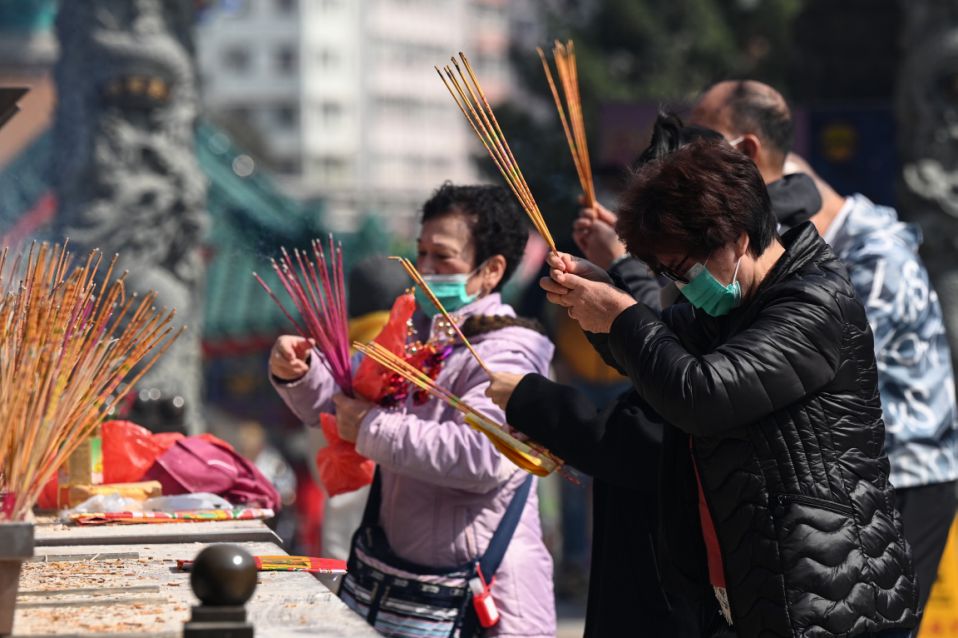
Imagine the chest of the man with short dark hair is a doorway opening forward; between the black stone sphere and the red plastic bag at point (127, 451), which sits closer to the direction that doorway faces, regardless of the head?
the red plastic bag

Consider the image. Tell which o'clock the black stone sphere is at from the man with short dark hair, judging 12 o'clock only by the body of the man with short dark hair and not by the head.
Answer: The black stone sphere is roughly at 10 o'clock from the man with short dark hair.

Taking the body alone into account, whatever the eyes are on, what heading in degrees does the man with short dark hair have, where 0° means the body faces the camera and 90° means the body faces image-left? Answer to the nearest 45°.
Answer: approximately 90°

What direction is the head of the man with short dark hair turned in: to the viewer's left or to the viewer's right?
to the viewer's left

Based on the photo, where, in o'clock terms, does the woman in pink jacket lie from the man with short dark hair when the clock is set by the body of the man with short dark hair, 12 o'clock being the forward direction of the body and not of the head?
The woman in pink jacket is roughly at 11 o'clock from the man with short dark hair.

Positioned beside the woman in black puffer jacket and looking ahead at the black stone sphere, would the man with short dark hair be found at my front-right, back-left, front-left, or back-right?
back-right

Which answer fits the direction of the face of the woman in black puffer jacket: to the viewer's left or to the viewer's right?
to the viewer's left

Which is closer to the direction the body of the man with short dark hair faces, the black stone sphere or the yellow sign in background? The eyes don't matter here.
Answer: the black stone sphere

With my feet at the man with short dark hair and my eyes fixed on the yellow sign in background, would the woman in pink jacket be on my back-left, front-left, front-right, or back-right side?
back-left

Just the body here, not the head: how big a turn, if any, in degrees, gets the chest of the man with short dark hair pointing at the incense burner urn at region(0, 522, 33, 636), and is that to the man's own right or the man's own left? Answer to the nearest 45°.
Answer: approximately 45° to the man's own left

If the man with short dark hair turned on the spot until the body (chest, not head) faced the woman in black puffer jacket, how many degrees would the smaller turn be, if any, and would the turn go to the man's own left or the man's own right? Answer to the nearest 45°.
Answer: approximately 90° to the man's own left
